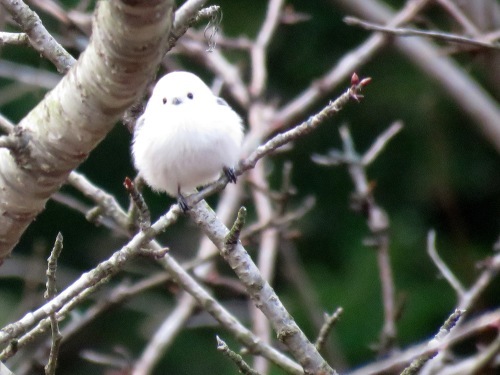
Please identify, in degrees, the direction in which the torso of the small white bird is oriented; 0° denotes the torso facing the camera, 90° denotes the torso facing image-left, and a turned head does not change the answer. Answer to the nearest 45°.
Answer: approximately 0°

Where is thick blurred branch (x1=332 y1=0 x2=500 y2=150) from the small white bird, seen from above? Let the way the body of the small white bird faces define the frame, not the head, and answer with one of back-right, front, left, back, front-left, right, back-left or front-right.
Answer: back-left
